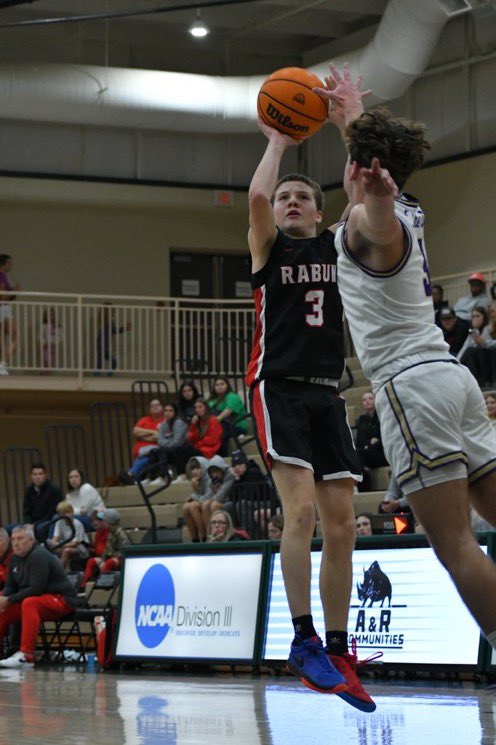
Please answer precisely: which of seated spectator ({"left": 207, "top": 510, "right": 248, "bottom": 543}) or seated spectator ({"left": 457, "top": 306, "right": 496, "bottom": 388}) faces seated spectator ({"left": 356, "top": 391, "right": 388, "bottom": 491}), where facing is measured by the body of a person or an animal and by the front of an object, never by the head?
seated spectator ({"left": 457, "top": 306, "right": 496, "bottom": 388})

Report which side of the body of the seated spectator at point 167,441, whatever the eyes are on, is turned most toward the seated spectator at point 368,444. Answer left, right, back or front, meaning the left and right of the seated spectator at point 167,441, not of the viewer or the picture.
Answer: left

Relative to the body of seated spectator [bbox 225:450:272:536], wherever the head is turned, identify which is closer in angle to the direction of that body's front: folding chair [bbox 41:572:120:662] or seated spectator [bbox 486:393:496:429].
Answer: the folding chair

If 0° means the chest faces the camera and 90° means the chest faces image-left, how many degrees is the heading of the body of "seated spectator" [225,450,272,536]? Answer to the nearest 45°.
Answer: approximately 45°

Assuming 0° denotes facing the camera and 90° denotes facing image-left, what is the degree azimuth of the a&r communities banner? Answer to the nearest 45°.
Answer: approximately 0°

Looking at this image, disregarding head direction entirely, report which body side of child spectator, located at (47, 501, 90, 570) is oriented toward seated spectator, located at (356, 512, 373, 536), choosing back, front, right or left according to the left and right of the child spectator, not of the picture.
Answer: left

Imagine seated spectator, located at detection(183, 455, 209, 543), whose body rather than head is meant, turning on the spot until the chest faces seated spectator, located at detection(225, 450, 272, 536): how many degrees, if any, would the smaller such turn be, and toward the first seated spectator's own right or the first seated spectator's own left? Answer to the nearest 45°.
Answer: approximately 90° to the first seated spectator's own left

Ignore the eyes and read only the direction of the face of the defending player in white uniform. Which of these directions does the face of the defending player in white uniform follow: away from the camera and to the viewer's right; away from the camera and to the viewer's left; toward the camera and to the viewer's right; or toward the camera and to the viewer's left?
away from the camera and to the viewer's left

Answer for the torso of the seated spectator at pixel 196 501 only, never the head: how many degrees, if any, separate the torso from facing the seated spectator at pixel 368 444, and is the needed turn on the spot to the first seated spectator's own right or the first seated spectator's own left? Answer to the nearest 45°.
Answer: approximately 135° to the first seated spectator's own left
